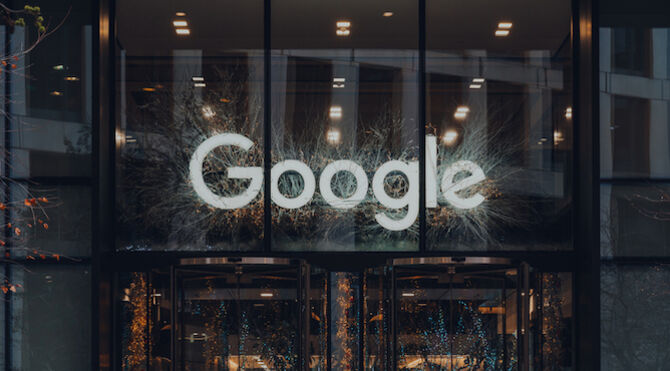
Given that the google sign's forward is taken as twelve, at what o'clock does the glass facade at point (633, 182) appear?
The glass facade is roughly at 9 o'clock from the google sign.

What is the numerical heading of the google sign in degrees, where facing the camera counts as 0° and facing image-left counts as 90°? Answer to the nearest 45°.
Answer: approximately 0°

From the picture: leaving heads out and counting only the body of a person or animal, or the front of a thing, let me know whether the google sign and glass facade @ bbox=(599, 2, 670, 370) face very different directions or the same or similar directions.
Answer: same or similar directions

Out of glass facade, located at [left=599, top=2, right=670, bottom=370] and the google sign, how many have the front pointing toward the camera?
2

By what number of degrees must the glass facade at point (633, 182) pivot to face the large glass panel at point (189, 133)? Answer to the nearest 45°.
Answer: approximately 90° to its right

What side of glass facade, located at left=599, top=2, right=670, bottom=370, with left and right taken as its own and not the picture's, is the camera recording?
front

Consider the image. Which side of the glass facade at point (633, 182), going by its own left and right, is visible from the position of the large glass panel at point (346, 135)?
right
